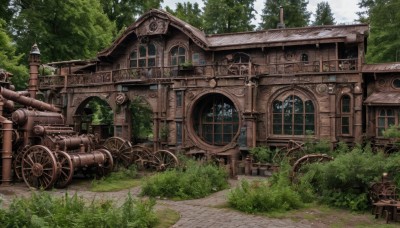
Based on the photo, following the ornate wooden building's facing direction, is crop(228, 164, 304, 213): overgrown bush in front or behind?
in front

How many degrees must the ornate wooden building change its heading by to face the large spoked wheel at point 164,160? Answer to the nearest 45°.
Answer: approximately 45° to its right

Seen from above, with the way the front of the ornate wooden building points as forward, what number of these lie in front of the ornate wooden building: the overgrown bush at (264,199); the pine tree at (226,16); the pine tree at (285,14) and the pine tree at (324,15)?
1

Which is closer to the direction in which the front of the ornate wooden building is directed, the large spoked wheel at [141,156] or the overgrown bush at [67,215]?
the overgrown bush

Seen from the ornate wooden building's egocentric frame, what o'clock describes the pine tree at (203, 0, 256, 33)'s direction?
The pine tree is roughly at 6 o'clock from the ornate wooden building.

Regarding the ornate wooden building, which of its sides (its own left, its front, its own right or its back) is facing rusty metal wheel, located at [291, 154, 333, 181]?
front

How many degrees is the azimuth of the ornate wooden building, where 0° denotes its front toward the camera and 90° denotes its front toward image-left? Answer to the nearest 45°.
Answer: approximately 0°

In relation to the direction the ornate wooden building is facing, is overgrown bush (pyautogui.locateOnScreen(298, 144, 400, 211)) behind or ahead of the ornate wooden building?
ahead

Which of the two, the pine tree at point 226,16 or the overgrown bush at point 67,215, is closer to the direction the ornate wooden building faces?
the overgrown bush

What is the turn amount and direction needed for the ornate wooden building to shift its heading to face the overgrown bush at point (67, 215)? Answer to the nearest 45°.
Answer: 0° — it already faces it

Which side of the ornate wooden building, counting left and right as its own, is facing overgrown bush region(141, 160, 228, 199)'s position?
front

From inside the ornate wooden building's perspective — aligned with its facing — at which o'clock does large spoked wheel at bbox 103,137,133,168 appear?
The large spoked wheel is roughly at 2 o'clock from the ornate wooden building.

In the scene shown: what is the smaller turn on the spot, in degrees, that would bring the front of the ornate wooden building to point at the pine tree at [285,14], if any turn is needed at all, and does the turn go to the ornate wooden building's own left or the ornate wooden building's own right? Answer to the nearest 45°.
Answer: approximately 180°
